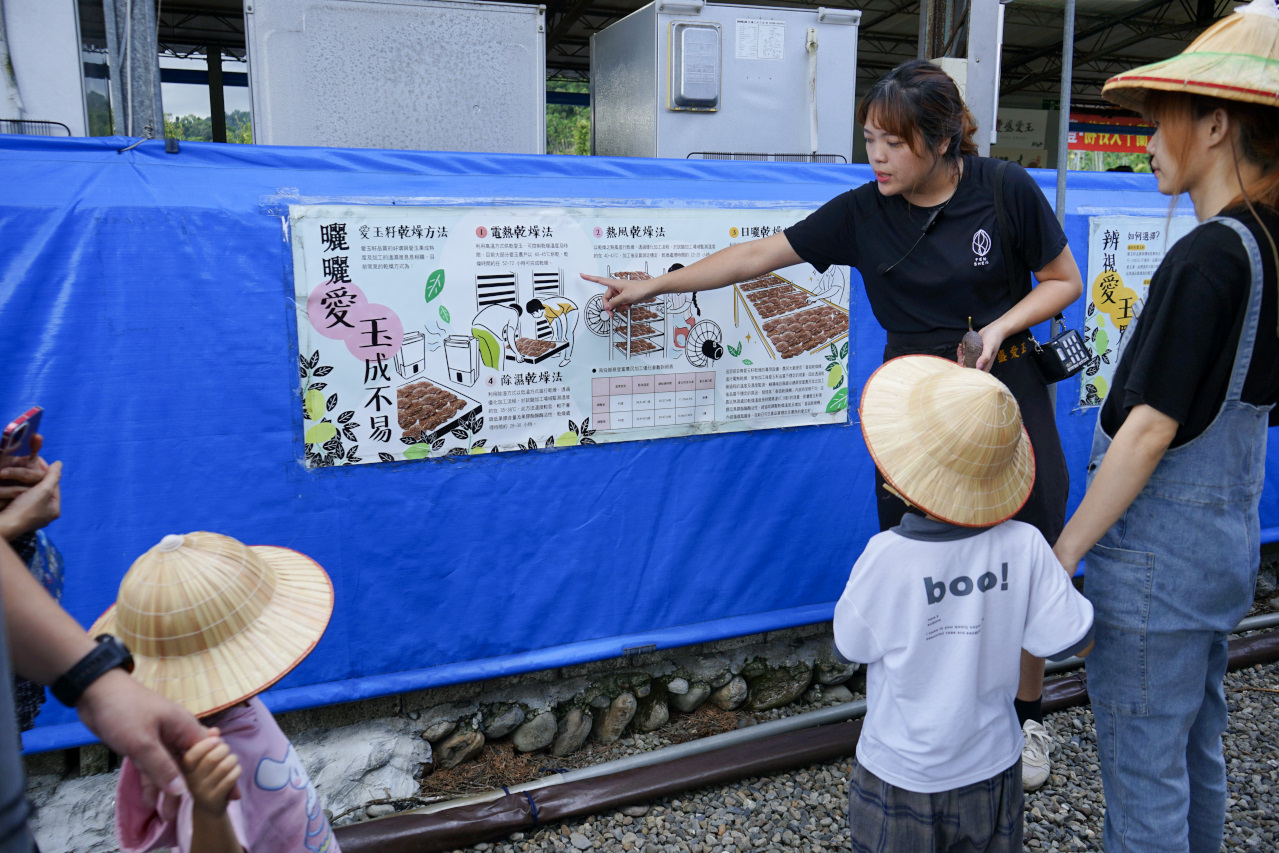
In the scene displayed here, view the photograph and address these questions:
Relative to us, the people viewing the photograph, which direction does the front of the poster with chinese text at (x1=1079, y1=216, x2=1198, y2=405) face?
facing the viewer

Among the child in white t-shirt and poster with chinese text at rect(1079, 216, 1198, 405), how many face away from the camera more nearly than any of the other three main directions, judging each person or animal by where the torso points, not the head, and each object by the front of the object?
1

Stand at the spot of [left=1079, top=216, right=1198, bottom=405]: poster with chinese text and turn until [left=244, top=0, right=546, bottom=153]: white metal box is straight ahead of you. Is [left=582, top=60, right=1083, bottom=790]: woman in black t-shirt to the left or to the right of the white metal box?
left

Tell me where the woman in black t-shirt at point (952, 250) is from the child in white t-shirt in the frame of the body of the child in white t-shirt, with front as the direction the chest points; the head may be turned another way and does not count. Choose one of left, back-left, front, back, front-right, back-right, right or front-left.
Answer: front

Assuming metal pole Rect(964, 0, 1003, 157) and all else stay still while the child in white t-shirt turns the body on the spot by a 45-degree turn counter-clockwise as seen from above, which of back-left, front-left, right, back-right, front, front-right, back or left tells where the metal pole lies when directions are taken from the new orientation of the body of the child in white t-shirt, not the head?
front-right

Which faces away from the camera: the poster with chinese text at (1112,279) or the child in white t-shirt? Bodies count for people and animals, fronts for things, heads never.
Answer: the child in white t-shirt

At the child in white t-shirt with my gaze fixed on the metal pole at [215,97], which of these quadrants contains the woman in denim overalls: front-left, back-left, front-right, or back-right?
back-right

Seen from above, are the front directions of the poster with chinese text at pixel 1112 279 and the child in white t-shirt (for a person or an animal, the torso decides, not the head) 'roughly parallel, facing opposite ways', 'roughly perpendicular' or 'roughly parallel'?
roughly parallel, facing opposite ways

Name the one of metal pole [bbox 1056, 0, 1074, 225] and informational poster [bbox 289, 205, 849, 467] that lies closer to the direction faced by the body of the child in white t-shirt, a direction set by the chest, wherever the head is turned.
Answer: the metal pole

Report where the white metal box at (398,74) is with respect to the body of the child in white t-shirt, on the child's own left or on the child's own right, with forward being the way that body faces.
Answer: on the child's own left

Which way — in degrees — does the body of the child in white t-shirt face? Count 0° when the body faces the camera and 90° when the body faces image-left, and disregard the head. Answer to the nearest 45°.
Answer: approximately 180°
